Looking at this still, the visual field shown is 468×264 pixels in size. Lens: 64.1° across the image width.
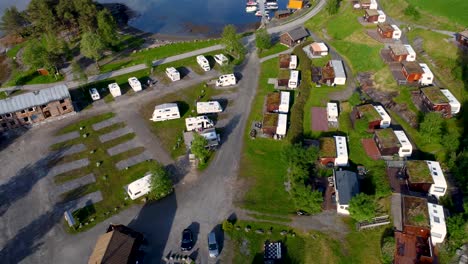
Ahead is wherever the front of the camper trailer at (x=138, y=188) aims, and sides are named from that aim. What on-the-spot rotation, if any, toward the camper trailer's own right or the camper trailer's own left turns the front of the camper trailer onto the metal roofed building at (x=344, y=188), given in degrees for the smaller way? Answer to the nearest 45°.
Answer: approximately 90° to the camper trailer's own left

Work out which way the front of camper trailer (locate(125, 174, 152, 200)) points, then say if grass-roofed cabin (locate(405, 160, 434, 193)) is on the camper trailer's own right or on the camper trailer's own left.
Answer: on the camper trailer's own left

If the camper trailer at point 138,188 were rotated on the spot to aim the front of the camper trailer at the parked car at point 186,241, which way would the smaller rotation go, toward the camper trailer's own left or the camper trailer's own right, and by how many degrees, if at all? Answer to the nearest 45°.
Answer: approximately 45° to the camper trailer's own left

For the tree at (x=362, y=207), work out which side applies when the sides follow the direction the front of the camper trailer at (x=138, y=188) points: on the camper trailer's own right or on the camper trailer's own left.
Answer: on the camper trailer's own left

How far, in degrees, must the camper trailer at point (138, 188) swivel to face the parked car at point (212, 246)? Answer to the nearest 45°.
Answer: approximately 90° to its left

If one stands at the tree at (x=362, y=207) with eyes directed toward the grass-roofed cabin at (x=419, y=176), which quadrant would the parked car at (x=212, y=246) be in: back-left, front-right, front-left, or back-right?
back-left

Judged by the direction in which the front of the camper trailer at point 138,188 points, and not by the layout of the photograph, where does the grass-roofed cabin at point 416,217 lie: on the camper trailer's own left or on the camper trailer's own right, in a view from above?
on the camper trailer's own left

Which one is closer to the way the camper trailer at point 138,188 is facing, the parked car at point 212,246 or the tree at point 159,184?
the parked car

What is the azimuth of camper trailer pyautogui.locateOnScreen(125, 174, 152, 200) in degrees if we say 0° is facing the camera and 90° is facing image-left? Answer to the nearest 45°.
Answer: approximately 45°

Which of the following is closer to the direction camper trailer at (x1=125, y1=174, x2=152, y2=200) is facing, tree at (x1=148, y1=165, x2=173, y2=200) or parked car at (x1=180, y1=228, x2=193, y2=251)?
the parked car
